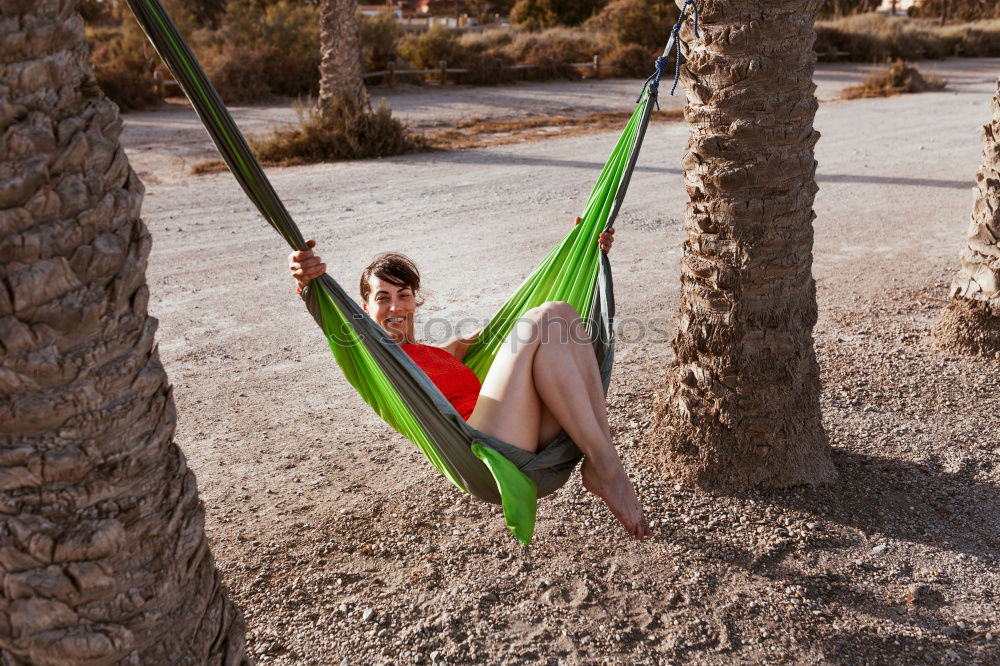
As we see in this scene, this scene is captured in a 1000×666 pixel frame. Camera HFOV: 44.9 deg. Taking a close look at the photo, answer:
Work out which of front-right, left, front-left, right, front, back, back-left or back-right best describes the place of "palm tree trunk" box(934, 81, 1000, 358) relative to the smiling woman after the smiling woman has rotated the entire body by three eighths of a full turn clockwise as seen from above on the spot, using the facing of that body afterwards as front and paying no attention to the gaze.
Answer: back-right

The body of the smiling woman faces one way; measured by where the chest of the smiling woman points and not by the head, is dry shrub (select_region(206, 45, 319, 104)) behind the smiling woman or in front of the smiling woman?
behind

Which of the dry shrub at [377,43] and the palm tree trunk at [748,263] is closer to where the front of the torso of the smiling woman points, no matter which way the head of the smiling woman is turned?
the palm tree trunk

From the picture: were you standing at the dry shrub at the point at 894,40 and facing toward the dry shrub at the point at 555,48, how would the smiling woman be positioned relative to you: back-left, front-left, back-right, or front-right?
front-left

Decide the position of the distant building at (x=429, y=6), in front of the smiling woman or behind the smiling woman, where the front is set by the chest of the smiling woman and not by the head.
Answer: behind

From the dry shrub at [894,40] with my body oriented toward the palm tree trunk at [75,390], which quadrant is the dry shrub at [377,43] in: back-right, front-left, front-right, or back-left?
front-right

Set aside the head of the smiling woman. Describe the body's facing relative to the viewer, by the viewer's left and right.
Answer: facing the viewer and to the right of the viewer

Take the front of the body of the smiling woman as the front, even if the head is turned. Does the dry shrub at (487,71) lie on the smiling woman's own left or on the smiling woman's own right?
on the smiling woman's own left

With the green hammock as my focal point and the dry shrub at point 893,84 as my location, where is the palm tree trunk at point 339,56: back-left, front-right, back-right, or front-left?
front-right

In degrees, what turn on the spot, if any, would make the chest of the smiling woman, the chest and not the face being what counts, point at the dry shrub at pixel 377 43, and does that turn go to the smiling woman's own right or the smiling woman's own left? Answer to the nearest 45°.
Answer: approximately 135° to the smiling woman's own left

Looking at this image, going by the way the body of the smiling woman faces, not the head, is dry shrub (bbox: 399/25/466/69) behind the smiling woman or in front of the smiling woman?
behind

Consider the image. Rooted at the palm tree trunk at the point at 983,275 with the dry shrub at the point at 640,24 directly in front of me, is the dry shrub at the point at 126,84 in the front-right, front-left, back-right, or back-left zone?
front-left

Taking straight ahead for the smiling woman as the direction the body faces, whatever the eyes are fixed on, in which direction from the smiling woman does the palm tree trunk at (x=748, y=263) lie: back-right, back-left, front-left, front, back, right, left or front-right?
left

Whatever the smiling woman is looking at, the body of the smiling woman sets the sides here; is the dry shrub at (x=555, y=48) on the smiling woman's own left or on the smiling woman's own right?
on the smiling woman's own left
